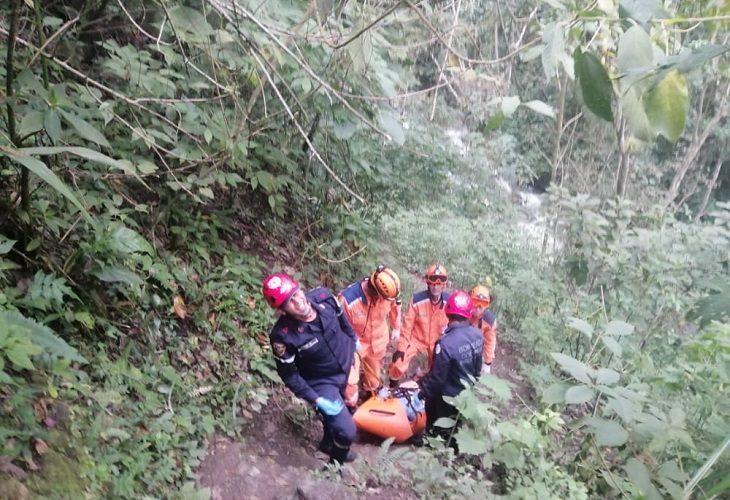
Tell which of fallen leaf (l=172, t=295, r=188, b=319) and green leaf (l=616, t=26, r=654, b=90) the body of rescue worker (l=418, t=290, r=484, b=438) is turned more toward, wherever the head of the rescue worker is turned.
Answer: the fallen leaf

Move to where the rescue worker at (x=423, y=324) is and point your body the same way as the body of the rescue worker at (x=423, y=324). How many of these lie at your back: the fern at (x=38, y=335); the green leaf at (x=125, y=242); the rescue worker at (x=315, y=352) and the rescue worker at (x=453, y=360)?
0

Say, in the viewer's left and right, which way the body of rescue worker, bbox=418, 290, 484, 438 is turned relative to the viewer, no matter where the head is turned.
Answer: facing away from the viewer and to the left of the viewer

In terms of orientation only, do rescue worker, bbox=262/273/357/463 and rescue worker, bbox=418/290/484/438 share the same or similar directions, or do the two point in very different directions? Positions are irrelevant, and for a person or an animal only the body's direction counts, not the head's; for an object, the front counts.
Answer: very different directions

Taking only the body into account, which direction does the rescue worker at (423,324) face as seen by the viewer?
toward the camera

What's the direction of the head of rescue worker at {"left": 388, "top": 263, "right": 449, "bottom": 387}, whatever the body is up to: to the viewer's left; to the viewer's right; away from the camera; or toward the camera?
toward the camera

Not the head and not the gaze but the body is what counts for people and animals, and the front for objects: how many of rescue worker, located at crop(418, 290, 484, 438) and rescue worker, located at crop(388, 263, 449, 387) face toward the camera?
1

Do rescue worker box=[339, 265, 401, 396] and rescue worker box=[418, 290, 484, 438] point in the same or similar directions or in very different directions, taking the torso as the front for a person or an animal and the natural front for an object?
very different directions

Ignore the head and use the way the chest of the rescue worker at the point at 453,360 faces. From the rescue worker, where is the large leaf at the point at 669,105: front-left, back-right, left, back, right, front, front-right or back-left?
back-left

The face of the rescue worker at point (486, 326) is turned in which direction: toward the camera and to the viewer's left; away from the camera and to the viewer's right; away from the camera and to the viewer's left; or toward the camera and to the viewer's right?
toward the camera and to the viewer's left

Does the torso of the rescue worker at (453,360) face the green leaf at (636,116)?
no
